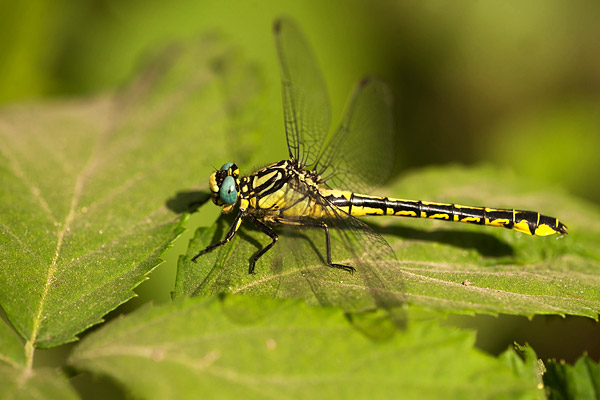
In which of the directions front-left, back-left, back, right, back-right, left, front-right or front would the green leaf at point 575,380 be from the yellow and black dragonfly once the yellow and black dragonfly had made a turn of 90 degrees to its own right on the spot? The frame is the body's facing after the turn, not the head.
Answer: back-right

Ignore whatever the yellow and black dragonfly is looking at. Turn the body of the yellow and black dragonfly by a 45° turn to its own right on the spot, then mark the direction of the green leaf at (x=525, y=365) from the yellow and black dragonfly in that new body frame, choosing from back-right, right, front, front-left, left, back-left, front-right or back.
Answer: back

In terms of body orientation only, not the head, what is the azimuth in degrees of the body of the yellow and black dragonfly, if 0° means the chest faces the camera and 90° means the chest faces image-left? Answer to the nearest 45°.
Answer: approximately 90°

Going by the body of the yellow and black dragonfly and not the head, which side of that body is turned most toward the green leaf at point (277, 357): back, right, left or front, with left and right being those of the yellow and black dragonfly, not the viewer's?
left

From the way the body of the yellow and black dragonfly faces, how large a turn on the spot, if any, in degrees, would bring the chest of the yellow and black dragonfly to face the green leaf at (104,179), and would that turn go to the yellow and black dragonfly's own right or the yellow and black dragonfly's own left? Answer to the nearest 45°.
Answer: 0° — it already faces it
